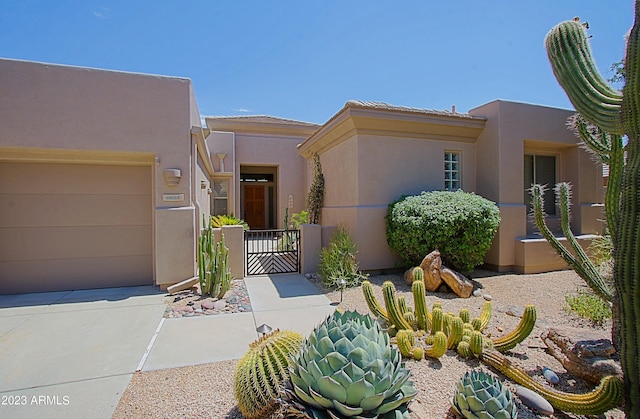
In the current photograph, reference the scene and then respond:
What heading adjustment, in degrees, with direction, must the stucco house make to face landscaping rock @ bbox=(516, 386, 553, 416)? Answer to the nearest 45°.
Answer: approximately 45° to its left

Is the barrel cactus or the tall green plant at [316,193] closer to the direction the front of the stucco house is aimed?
the barrel cactus

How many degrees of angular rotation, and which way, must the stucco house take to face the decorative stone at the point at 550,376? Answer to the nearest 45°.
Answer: approximately 45° to its left

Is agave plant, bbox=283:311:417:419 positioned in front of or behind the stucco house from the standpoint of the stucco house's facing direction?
in front

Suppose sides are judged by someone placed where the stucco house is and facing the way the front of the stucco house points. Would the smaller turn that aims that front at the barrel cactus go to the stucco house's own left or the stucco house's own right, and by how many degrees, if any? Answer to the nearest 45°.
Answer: approximately 45° to the stucco house's own left

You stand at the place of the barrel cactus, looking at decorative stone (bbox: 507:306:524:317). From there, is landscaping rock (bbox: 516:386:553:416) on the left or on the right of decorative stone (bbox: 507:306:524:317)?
right

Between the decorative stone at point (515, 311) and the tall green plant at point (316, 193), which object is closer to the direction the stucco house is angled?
the decorative stone

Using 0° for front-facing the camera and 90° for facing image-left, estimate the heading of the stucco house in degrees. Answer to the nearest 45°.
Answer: approximately 0°
